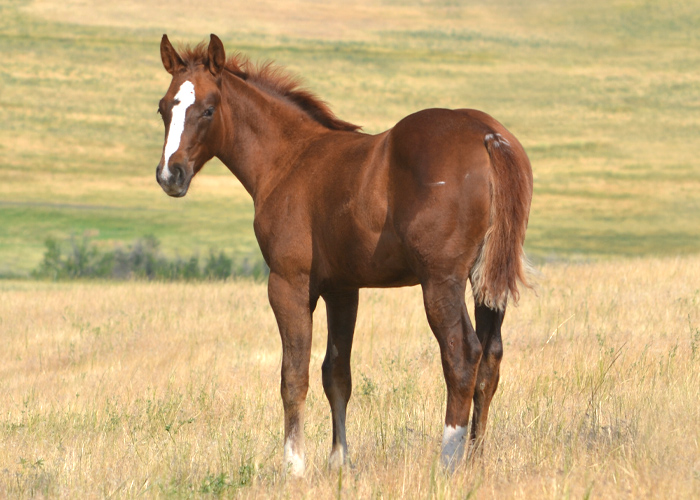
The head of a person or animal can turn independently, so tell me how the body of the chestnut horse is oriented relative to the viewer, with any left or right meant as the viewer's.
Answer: facing away from the viewer and to the left of the viewer

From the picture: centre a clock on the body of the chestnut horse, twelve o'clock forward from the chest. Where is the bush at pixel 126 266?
The bush is roughly at 1 o'clock from the chestnut horse.
